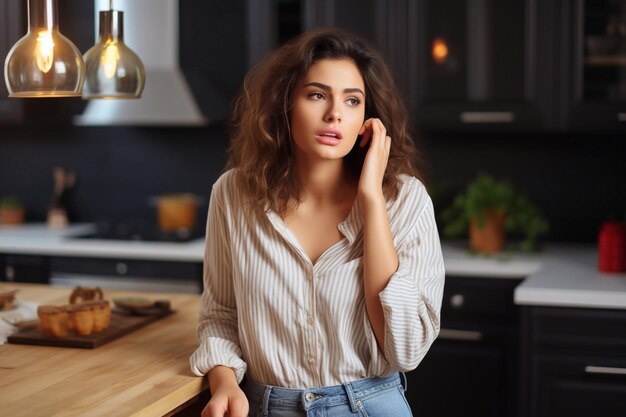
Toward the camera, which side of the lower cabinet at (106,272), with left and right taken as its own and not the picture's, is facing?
front

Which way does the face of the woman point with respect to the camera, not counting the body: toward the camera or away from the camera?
toward the camera

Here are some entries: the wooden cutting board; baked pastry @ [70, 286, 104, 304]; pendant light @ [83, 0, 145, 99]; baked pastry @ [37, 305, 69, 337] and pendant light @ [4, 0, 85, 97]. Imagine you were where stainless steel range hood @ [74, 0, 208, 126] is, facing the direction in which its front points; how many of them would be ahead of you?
5

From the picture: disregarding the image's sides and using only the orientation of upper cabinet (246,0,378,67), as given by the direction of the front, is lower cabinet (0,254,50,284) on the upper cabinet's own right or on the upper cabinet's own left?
on the upper cabinet's own right

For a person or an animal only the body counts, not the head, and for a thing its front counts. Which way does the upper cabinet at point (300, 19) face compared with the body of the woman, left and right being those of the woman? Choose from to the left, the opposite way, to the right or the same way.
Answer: the same way

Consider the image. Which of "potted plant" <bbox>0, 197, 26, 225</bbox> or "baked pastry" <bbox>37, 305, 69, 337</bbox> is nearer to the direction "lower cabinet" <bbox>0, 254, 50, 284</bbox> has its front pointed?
the baked pastry

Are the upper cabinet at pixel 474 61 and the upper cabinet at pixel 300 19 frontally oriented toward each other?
no

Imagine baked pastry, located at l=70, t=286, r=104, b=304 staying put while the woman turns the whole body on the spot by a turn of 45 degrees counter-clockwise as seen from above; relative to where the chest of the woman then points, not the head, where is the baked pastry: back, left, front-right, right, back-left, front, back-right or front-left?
back

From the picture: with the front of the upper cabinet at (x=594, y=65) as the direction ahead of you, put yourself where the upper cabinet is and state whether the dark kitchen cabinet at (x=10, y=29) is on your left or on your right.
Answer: on your right

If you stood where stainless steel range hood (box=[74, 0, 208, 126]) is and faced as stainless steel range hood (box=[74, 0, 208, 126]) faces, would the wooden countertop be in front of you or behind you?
in front

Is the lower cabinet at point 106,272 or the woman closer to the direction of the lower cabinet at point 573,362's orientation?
the woman

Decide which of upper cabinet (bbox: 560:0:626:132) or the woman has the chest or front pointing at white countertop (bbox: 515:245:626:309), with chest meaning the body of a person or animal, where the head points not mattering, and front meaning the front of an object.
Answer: the upper cabinet

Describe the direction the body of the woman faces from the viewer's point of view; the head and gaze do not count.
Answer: toward the camera

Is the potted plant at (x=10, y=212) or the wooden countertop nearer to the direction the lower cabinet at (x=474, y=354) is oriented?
the wooden countertop

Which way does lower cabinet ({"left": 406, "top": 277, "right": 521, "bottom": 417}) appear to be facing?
toward the camera

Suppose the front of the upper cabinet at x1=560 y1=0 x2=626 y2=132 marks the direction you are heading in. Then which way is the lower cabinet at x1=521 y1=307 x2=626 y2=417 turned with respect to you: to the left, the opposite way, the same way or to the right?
the same way
